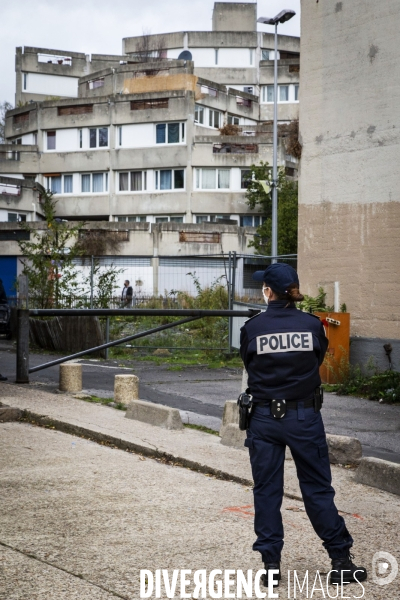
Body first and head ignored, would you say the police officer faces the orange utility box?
yes

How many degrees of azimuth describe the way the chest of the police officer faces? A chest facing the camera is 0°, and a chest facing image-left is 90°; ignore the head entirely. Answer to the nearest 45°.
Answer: approximately 180°

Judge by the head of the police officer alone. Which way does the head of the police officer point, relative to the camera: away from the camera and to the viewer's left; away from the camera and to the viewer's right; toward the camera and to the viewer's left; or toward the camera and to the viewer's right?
away from the camera and to the viewer's left

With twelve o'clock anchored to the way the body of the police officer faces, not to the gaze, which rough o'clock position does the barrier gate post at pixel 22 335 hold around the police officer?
The barrier gate post is roughly at 11 o'clock from the police officer.
